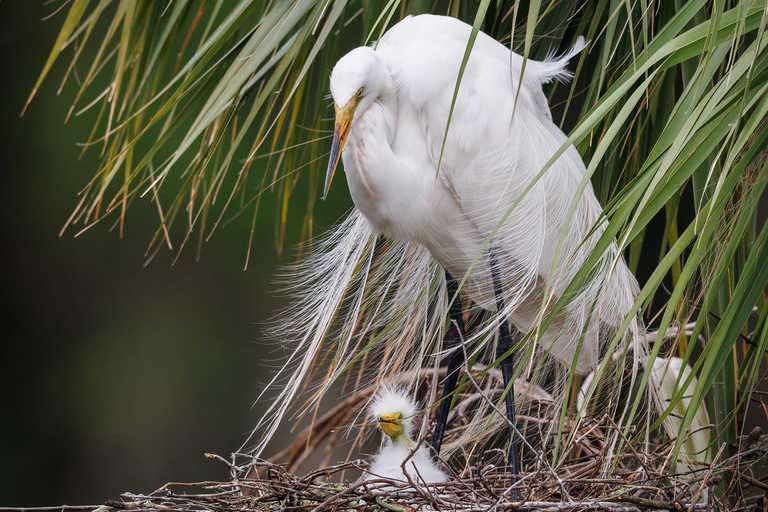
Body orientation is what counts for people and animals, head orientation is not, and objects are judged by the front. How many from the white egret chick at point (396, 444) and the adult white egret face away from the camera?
0

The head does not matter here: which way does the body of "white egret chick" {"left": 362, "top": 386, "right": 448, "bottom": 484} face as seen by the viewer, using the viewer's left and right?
facing the viewer and to the left of the viewer

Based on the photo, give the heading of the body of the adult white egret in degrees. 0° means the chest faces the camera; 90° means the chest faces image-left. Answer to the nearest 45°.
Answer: approximately 45°
